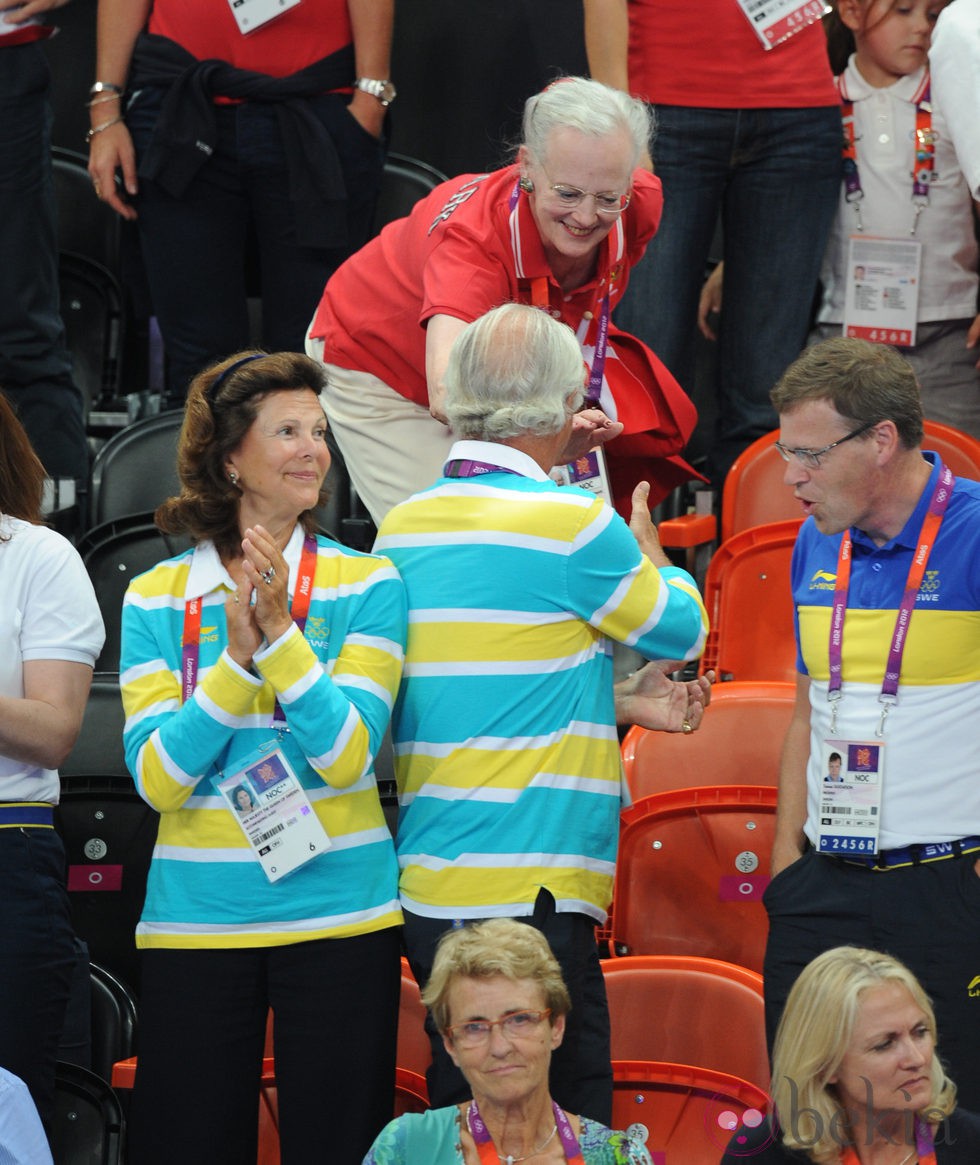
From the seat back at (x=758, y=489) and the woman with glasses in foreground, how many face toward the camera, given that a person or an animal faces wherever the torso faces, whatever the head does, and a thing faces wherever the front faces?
2

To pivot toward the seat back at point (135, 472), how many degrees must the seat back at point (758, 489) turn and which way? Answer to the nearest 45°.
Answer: approximately 90° to its right

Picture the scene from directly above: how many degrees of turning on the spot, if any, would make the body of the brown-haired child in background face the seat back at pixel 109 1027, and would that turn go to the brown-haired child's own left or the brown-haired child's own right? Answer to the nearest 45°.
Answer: approximately 45° to the brown-haired child's own right

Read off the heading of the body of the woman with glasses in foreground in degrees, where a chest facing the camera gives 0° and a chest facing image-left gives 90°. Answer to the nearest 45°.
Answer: approximately 0°

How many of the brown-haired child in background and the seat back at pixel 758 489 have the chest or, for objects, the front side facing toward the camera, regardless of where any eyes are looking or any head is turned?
2

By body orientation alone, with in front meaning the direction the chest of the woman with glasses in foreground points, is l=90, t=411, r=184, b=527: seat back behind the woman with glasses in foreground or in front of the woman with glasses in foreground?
behind

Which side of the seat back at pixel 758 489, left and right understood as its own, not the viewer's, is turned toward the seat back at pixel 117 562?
right

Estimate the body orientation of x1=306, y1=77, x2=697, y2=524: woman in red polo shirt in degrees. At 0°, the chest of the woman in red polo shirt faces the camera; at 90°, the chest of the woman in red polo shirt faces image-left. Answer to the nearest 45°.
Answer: approximately 315°
